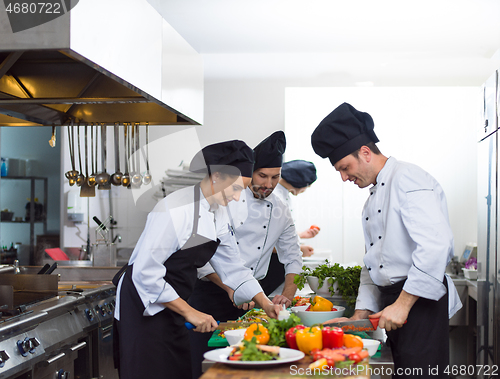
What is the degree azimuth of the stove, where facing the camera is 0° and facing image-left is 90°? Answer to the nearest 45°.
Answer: approximately 315°

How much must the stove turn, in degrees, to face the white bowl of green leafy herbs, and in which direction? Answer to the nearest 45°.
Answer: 0° — it already faces it

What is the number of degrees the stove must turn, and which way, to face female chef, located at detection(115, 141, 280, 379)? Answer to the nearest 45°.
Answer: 0° — it already faces them

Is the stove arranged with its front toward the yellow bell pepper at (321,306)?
yes

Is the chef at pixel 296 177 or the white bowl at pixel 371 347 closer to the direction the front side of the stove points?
the white bowl

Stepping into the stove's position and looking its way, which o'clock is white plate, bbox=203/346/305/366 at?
The white plate is roughly at 1 o'clock from the stove.
